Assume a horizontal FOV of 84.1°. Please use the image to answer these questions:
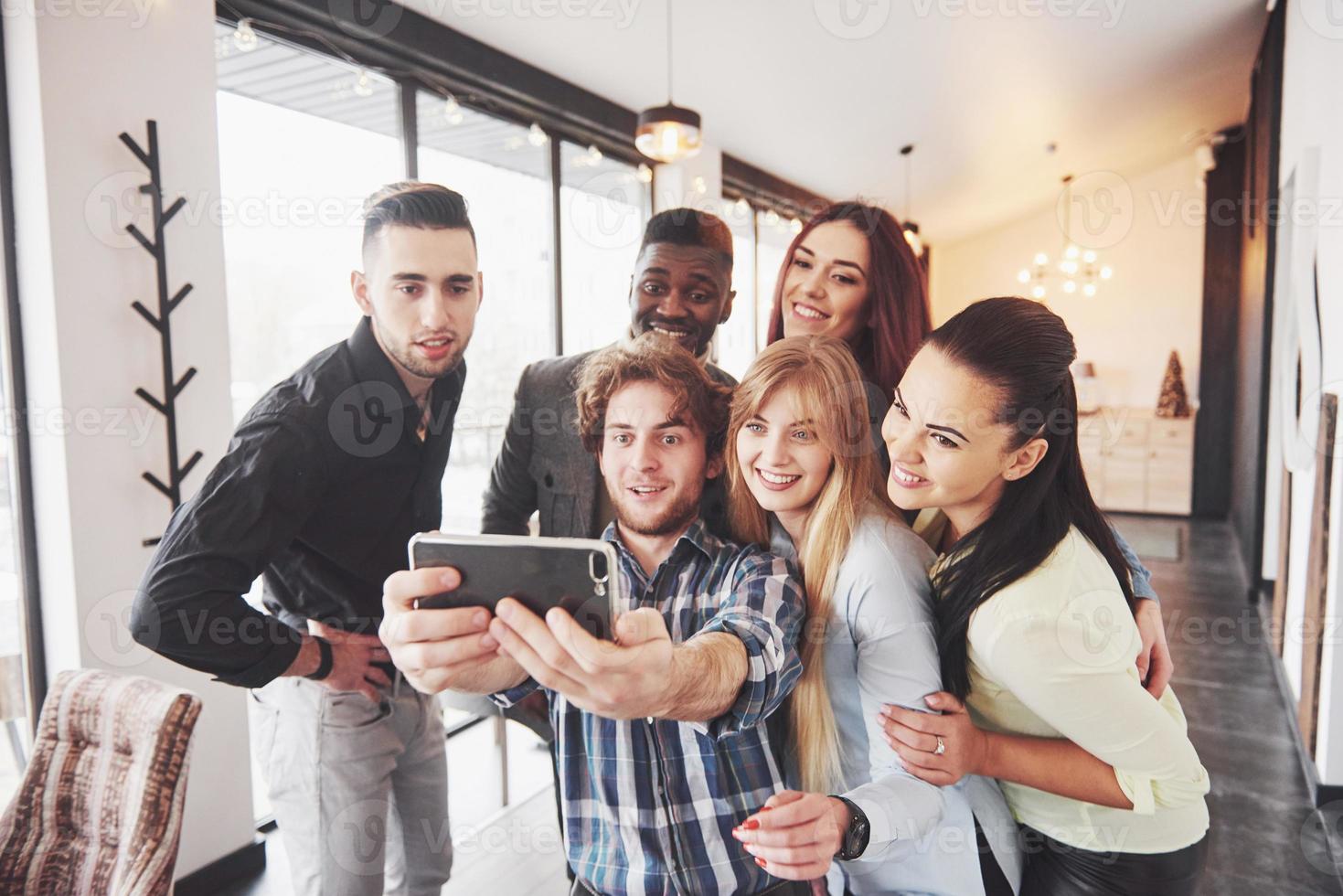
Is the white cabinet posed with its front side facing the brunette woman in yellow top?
yes

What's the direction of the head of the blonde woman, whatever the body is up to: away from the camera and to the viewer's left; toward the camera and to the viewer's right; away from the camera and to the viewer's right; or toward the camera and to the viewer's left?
toward the camera and to the viewer's left

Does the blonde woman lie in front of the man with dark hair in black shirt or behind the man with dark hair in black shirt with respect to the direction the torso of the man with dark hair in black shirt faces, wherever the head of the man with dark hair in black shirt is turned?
in front

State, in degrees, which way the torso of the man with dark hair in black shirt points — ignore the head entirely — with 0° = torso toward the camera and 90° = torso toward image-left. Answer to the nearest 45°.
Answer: approximately 315°

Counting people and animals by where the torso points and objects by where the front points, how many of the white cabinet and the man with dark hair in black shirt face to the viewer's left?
0

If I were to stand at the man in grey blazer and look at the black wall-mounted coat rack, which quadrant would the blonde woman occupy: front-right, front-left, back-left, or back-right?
back-left

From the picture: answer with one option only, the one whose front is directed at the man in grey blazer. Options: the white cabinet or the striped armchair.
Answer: the white cabinet

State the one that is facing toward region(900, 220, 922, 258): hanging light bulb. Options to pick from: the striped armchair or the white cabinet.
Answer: the white cabinet

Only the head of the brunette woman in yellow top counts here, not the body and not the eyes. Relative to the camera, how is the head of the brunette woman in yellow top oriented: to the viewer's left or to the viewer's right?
to the viewer's left
